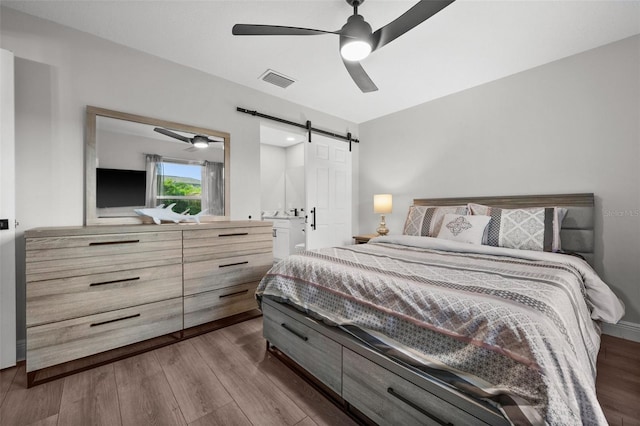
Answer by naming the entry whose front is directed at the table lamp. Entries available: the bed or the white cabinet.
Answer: the white cabinet

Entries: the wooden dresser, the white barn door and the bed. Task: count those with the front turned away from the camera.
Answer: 0

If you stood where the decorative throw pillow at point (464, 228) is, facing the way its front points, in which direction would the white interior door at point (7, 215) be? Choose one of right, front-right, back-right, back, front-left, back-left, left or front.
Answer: front

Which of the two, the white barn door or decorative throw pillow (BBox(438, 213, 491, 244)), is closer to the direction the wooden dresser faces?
the decorative throw pillow

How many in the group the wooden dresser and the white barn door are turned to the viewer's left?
0

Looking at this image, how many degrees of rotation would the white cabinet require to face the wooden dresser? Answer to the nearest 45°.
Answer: approximately 90° to its right

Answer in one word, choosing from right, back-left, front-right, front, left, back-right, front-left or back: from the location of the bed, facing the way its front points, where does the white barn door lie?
right

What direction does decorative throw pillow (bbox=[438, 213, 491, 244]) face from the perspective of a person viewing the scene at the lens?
facing the viewer and to the left of the viewer
